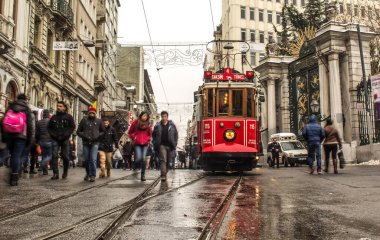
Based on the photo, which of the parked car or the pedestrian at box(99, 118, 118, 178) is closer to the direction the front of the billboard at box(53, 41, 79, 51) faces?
the pedestrian

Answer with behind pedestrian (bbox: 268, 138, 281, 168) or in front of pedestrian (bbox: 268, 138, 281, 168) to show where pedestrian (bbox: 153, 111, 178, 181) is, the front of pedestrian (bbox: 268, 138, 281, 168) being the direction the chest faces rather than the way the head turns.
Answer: in front

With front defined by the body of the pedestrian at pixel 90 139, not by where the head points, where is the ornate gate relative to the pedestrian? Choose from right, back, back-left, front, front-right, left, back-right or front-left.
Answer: back-left

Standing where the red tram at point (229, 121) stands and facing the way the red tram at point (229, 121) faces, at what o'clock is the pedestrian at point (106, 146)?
The pedestrian is roughly at 2 o'clock from the red tram.

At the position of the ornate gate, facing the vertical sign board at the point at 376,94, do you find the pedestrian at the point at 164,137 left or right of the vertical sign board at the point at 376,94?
right

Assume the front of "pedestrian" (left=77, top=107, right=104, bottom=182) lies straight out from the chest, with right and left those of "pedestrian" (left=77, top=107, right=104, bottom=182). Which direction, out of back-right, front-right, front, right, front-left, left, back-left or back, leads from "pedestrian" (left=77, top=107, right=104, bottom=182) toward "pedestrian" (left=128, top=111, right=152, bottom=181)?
left

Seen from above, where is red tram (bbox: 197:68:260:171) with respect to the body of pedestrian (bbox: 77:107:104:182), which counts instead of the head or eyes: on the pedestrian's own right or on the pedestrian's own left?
on the pedestrian's own left

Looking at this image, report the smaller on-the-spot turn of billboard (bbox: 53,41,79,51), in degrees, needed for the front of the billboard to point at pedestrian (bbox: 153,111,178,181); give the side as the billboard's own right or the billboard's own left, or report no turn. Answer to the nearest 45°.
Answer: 0° — it already faces them

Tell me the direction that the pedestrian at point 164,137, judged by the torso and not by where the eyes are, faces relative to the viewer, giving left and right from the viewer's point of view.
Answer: facing the viewer
